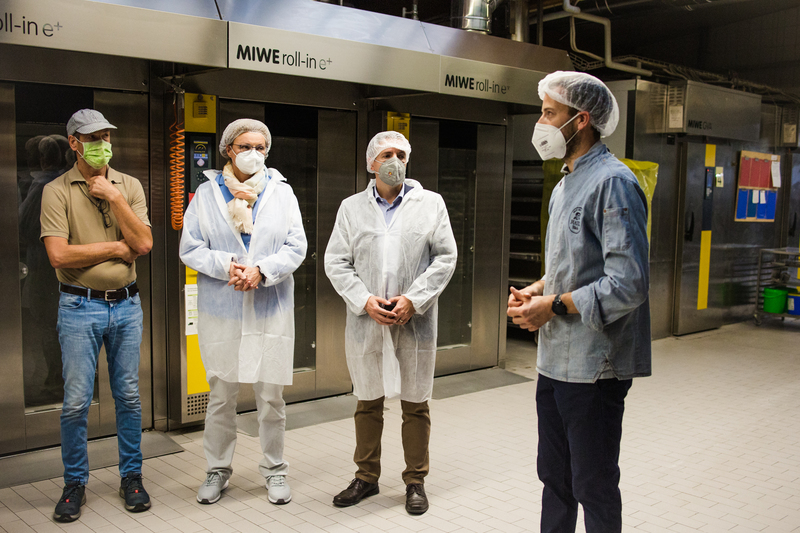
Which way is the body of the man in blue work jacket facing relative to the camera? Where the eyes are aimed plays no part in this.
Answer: to the viewer's left

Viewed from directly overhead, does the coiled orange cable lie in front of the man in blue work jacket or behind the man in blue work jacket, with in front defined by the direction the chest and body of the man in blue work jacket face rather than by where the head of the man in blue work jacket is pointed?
in front

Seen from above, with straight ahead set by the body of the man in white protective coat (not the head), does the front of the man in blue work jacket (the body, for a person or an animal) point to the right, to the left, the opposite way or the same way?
to the right

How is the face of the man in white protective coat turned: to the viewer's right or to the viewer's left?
to the viewer's right

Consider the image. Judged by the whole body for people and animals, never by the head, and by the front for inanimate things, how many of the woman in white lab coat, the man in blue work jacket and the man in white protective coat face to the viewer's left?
1

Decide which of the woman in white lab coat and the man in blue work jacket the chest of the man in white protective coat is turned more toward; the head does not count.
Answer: the man in blue work jacket

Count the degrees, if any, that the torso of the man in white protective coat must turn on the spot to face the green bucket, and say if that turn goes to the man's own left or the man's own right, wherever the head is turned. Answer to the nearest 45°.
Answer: approximately 135° to the man's own left

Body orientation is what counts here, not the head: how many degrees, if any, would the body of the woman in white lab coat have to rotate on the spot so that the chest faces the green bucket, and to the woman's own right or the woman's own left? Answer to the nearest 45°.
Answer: approximately 135° to the woman's own left

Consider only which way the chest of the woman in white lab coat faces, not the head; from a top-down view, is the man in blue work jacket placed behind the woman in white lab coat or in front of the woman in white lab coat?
in front

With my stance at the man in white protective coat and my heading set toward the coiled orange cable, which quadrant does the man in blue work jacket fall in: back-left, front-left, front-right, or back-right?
back-left

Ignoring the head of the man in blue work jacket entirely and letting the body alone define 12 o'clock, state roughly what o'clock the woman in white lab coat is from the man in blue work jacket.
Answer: The woman in white lab coat is roughly at 1 o'clock from the man in blue work jacket.

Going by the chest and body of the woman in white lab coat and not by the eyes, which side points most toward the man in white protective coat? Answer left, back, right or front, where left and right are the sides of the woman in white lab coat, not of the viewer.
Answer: left

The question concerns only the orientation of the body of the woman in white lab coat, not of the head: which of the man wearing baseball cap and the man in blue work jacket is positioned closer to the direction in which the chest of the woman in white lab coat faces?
the man in blue work jacket

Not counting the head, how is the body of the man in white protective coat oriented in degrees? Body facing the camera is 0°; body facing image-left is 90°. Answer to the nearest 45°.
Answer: approximately 0°
